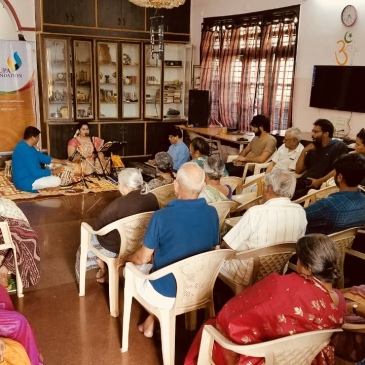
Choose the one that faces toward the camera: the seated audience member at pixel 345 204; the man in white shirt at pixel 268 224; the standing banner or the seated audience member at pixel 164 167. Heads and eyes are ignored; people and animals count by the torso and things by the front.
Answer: the standing banner

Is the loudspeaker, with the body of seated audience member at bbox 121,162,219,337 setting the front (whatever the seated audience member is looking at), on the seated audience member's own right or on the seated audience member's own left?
on the seated audience member's own right

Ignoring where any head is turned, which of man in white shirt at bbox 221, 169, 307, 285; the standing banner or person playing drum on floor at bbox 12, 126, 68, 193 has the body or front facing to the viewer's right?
the person playing drum on floor

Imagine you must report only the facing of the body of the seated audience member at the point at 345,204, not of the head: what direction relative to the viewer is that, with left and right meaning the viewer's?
facing away from the viewer and to the left of the viewer

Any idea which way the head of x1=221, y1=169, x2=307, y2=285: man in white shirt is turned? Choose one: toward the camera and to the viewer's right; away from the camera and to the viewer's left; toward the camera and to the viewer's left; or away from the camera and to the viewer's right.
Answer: away from the camera and to the viewer's left

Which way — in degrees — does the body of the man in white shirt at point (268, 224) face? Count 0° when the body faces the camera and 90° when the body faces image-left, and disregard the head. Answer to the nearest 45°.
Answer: approximately 135°

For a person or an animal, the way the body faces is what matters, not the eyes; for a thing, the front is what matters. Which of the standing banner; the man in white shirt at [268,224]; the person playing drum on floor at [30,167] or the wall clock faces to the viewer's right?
the person playing drum on floor

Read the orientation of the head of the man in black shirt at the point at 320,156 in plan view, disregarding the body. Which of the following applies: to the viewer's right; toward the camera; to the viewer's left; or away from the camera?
to the viewer's left

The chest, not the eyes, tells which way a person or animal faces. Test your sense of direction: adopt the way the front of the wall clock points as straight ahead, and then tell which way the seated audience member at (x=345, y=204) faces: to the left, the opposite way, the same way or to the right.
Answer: to the right

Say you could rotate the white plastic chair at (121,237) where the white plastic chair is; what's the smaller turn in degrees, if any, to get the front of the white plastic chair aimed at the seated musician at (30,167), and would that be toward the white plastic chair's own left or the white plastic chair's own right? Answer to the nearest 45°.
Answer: approximately 45° to the white plastic chair's own right

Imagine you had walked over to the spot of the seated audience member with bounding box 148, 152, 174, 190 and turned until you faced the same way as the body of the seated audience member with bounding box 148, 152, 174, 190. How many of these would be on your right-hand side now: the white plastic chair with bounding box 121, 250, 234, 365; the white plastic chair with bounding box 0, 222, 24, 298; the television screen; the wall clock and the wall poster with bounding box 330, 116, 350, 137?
3

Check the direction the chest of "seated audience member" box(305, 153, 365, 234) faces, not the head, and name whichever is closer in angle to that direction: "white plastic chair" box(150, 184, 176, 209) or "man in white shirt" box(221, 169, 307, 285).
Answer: the white plastic chair

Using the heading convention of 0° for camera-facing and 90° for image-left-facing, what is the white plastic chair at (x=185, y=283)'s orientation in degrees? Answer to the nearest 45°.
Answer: approximately 135°

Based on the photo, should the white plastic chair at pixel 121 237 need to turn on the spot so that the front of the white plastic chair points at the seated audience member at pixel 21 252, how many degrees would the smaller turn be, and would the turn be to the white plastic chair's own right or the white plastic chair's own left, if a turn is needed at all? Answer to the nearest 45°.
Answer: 0° — it already faces them
